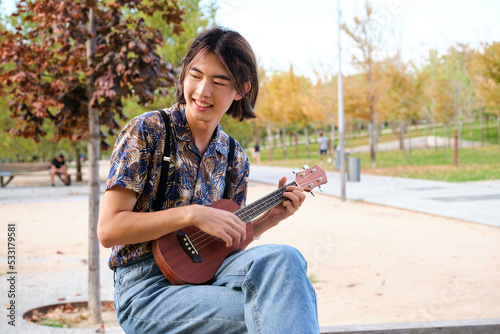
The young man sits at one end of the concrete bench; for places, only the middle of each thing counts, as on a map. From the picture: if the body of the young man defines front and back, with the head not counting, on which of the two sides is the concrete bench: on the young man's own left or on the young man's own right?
on the young man's own left

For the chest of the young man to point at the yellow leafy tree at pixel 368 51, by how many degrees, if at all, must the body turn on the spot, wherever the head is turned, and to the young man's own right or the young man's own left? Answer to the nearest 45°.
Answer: approximately 135° to the young man's own left

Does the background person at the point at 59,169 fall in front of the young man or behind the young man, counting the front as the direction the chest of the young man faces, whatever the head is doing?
behind

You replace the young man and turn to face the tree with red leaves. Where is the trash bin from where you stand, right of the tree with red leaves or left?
right

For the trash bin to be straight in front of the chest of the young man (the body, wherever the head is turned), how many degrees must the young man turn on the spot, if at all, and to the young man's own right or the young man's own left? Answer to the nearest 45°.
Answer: approximately 135° to the young man's own left

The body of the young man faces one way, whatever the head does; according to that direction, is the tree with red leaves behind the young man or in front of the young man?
behind

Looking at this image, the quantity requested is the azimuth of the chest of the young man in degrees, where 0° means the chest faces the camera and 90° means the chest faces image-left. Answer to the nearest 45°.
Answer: approximately 315°
